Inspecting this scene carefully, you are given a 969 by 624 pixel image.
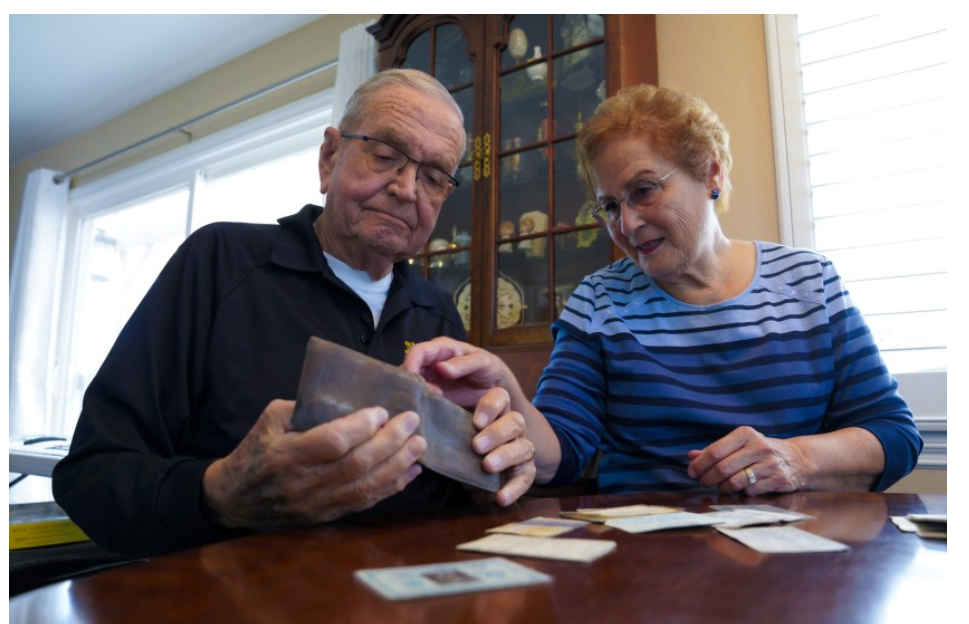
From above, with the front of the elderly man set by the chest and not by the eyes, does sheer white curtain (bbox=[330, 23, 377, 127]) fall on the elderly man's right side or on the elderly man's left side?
on the elderly man's left side

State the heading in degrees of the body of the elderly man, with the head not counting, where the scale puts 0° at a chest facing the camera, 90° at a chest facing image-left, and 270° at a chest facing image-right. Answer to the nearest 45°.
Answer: approximately 315°

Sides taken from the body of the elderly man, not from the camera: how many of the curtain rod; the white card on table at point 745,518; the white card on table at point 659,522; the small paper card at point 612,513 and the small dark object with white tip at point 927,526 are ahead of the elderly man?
4

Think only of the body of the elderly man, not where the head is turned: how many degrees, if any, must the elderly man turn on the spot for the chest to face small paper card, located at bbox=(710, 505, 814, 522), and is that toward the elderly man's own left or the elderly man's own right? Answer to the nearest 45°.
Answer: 0° — they already face it

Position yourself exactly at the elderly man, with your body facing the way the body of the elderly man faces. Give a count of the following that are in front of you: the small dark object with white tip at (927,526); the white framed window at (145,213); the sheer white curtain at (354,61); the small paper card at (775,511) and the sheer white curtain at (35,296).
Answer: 2

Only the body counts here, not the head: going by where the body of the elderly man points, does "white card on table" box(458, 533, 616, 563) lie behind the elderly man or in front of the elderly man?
in front

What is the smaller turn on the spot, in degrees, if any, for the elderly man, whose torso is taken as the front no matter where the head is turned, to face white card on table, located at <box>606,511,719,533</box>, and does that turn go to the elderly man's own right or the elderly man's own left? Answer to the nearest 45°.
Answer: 0° — they already face it

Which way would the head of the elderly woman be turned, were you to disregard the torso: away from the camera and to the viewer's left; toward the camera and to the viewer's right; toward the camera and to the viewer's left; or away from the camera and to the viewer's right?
toward the camera and to the viewer's left

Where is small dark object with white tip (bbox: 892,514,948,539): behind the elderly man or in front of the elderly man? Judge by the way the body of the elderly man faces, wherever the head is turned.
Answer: in front

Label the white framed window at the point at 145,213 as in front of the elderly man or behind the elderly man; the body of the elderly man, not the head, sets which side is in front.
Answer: behind

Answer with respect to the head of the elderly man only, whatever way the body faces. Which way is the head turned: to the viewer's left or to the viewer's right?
to the viewer's right

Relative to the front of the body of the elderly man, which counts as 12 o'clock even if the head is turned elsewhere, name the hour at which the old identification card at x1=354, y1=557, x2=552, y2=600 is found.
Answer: The old identification card is roughly at 1 o'clock from the elderly man.
